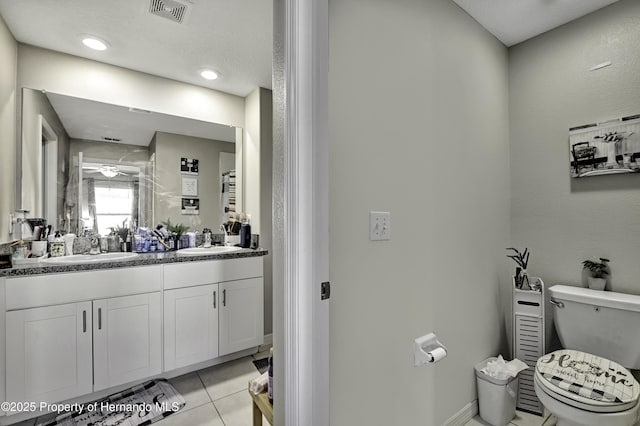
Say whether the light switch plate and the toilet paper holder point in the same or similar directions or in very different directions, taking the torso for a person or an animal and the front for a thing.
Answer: same or similar directions

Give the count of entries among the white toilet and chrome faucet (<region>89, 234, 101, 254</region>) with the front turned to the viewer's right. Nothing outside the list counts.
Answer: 0

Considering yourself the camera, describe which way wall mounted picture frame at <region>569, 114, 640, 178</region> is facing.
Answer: facing the viewer and to the left of the viewer

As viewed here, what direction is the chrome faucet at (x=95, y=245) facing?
toward the camera

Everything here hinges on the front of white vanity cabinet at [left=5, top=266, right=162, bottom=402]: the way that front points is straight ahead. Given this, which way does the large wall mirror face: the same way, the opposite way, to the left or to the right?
the same way

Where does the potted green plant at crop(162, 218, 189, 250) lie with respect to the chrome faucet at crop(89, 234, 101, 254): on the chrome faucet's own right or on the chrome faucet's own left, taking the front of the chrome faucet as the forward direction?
on the chrome faucet's own left

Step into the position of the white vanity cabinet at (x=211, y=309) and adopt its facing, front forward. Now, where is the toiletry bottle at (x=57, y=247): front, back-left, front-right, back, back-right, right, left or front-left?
back-right

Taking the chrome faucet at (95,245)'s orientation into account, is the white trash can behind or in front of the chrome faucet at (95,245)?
in front

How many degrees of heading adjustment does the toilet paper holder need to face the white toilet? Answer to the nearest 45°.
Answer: approximately 90° to its left

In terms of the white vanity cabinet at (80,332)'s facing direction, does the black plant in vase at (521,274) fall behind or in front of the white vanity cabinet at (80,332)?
in front

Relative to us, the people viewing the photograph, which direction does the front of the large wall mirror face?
facing the viewer and to the right of the viewer

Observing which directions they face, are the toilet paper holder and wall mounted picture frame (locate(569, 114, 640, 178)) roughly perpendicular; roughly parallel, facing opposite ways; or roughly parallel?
roughly perpendicular

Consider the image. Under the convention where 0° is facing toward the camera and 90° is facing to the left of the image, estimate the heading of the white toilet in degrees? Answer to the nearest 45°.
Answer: approximately 45°

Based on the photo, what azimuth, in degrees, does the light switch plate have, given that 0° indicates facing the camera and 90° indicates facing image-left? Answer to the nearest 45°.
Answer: approximately 315°
